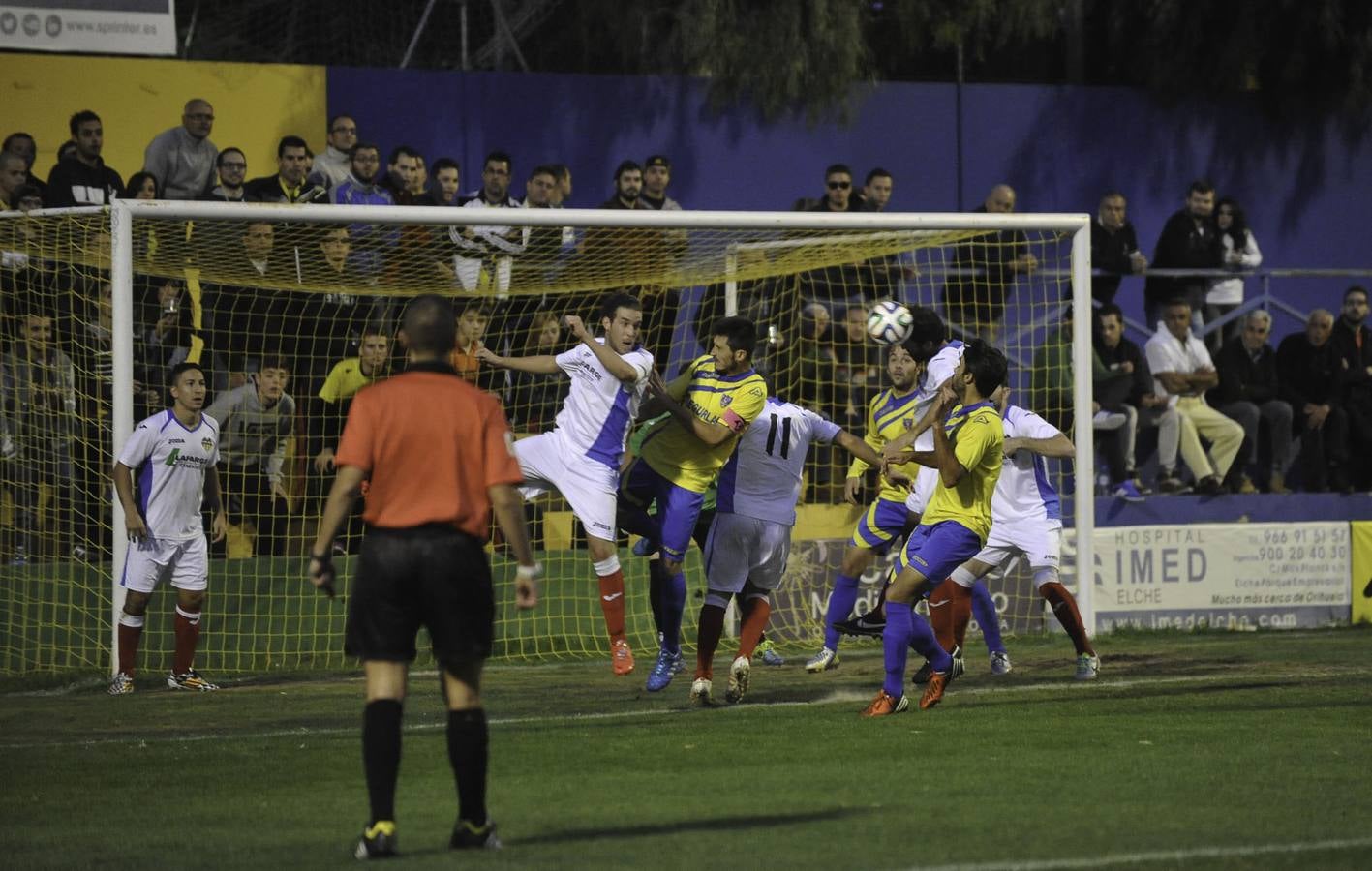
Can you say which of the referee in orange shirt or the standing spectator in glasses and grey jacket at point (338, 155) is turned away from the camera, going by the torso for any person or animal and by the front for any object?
the referee in orange shirt

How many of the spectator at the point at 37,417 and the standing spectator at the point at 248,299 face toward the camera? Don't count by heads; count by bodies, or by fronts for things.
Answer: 2

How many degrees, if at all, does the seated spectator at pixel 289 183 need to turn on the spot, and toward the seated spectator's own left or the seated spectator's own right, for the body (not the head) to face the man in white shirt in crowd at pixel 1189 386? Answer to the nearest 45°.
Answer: approximately 90° to the seated spectator's own left

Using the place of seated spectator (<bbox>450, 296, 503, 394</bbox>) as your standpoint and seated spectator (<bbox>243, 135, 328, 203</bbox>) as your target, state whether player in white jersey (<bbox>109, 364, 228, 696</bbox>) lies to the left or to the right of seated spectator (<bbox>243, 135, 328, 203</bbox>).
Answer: left

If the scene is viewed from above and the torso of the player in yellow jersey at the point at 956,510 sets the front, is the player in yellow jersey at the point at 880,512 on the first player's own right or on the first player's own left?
on the first player's own right

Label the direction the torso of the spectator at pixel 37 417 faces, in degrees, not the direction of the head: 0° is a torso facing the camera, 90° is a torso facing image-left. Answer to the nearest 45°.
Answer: approximately 0°

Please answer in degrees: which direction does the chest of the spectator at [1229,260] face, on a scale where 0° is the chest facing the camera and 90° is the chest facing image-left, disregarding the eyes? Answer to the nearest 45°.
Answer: approximately 45°

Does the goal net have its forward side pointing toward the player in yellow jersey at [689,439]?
yes
